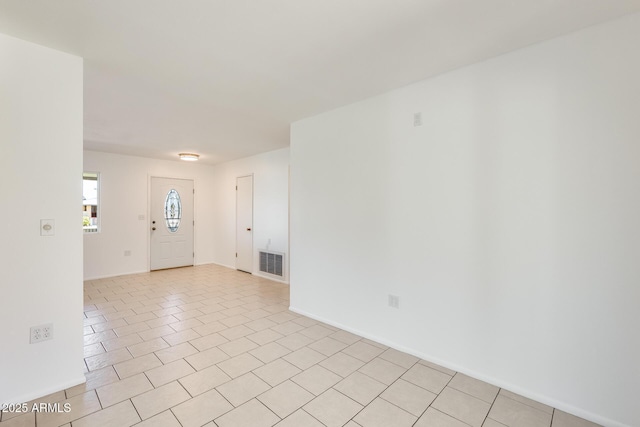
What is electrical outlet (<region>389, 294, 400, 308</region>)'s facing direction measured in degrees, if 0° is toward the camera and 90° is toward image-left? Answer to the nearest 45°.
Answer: approximately 45°

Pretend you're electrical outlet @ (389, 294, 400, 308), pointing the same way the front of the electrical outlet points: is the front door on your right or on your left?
on your right
